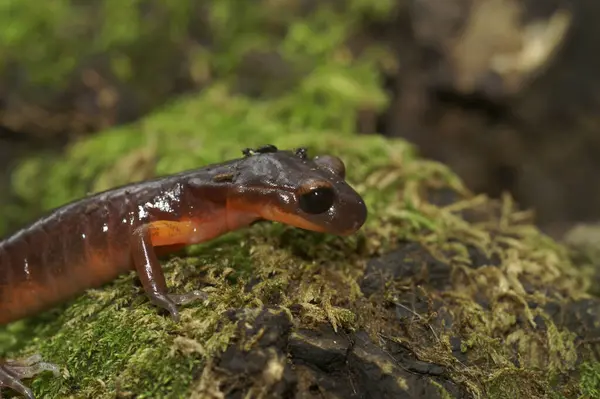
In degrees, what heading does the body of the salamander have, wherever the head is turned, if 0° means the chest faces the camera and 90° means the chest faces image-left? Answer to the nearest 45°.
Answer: approximately 270°
